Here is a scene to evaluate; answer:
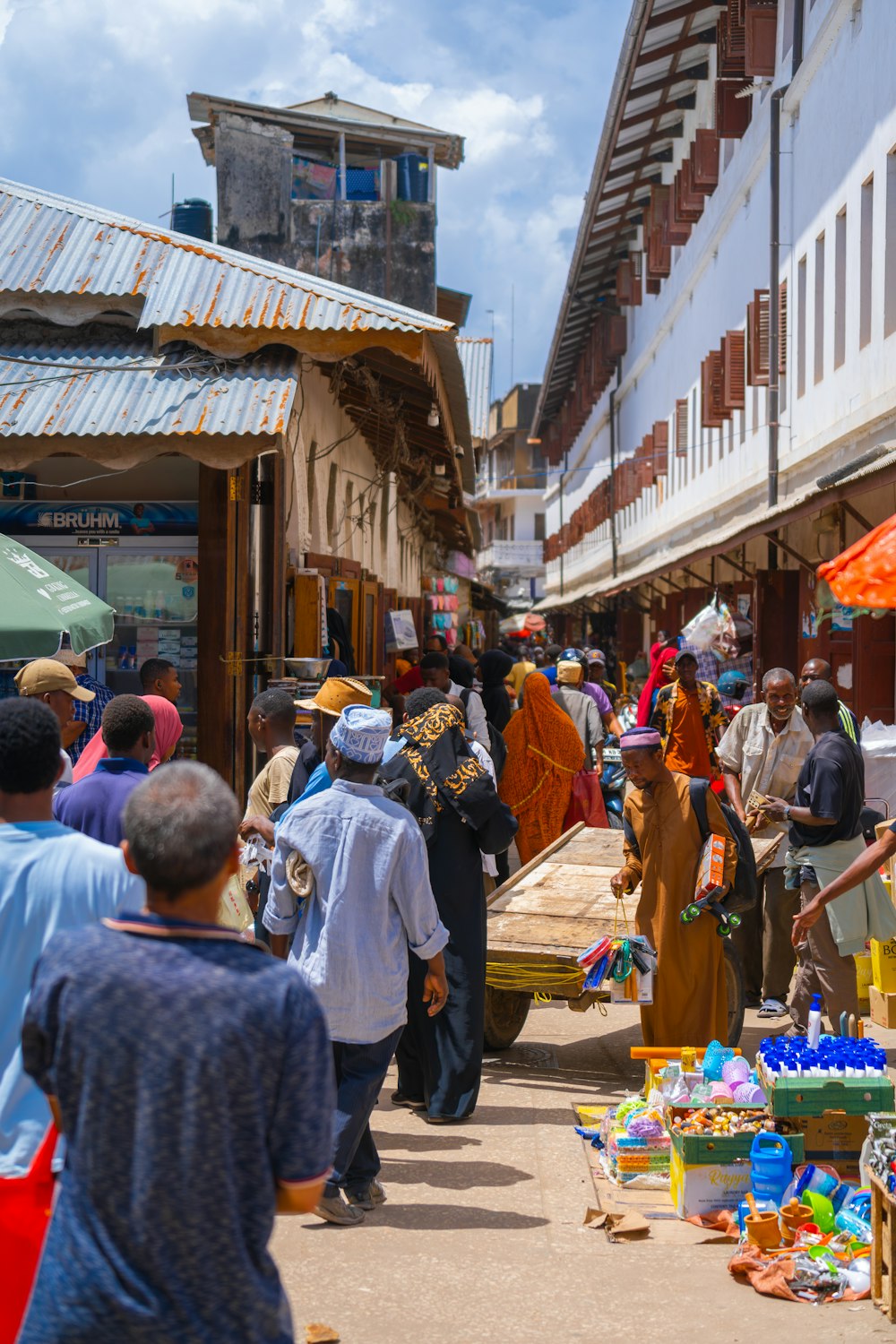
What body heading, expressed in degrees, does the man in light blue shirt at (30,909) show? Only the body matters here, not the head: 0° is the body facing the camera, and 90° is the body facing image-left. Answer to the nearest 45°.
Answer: approximately 180°

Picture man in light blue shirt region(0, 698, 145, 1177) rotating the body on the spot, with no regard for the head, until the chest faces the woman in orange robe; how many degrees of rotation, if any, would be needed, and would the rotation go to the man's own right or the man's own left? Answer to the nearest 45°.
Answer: approximately 45° to the man's own right

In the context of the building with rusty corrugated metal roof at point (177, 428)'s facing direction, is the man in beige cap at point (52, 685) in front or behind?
in front

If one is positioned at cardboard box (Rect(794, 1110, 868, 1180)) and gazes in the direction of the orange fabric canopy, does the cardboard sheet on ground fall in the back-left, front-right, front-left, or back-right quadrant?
back-left

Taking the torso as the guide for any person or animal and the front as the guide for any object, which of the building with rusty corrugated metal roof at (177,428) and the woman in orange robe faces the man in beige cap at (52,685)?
the building with rusty corrugated metal roof

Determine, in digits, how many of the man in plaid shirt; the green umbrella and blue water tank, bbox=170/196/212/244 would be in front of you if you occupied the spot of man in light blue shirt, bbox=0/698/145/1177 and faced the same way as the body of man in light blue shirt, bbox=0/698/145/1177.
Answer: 3

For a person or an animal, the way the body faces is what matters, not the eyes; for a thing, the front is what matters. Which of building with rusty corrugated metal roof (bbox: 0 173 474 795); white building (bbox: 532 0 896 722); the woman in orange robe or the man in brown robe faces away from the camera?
the woman in orange robe

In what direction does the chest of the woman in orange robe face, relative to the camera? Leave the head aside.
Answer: away from the camera

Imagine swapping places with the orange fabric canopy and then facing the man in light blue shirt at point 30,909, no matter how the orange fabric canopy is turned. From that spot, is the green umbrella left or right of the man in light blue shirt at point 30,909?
right

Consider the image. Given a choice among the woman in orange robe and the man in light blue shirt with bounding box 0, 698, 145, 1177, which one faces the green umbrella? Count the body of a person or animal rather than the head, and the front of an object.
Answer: the man in light blue shirt

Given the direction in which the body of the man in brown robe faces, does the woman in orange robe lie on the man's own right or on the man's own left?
on the man's own right

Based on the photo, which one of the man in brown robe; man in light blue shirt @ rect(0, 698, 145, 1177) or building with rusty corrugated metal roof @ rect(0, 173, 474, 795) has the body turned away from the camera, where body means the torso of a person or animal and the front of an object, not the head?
the man in light blue shirt

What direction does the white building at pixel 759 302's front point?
to the viewer's left

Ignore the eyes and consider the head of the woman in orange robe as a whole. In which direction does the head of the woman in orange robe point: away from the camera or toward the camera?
away from the camera

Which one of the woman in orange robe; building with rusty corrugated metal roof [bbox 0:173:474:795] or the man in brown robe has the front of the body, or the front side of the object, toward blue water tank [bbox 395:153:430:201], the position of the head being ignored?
the woman in orange robe

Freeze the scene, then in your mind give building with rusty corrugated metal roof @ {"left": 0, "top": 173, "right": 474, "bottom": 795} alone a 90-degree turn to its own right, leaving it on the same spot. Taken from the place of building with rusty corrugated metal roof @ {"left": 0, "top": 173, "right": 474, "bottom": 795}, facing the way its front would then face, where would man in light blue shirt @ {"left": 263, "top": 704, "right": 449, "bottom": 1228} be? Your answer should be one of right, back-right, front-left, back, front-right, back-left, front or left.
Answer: left

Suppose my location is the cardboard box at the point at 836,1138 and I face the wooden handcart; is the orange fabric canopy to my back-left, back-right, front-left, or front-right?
front-right
